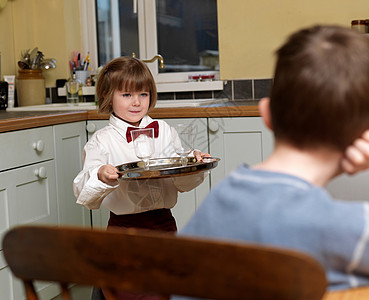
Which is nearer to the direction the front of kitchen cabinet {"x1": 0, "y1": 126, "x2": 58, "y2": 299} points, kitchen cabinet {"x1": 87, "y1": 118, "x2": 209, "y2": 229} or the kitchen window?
the kitchen cabinet

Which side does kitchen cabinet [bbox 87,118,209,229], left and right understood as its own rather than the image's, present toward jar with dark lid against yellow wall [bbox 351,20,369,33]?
left

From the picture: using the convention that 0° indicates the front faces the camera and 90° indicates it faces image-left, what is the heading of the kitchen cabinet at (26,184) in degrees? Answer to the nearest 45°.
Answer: approximately 315°

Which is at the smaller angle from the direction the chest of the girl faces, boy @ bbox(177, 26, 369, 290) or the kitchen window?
the boy

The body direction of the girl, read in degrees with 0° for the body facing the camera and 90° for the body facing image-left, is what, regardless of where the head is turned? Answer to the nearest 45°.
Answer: approximately 315°

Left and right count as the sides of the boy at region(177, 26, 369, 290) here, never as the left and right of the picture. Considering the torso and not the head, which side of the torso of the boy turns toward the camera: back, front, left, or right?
back

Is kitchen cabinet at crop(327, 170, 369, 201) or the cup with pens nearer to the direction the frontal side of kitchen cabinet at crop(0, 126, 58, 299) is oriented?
the kitchen cabinet

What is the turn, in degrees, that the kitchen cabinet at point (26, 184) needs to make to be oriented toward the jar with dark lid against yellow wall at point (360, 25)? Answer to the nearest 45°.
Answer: approximately 45° to its left

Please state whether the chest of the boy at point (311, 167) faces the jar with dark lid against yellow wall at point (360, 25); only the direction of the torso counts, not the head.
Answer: yes

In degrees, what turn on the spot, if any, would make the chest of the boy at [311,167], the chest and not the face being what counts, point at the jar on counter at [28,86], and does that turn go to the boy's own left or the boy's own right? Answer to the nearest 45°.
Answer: approximately 45° to the boy's own left

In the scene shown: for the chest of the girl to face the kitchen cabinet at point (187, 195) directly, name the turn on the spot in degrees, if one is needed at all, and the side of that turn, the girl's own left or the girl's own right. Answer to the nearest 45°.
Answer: approximately 135° to the girl's own left
